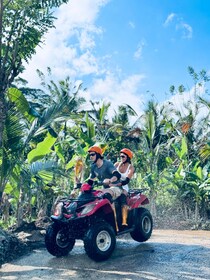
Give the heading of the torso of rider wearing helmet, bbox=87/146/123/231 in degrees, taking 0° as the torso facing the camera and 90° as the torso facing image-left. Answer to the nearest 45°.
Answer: approximately 45°

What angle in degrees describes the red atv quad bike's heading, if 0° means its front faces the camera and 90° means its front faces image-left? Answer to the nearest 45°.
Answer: approximately 45°

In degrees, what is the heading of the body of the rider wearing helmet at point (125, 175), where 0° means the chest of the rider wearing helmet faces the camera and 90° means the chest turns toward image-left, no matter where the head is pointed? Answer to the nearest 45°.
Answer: approximately 45°
